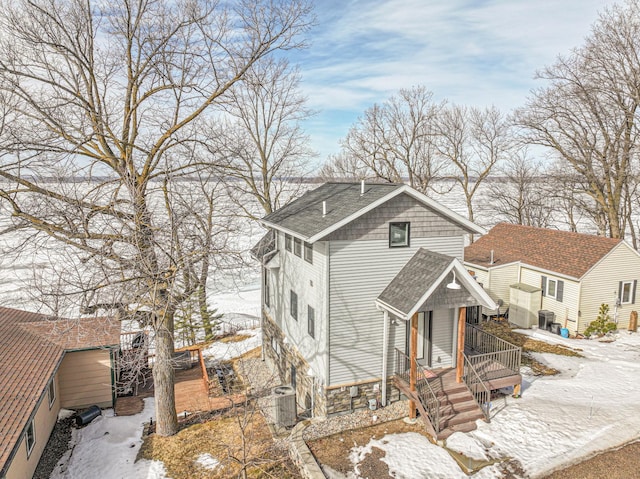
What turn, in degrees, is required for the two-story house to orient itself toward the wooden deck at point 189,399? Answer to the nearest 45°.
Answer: approximately 135° to its right

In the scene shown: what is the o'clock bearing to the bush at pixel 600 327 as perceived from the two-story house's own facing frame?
The bush is roughly at 9 o'clock from the two-story house.

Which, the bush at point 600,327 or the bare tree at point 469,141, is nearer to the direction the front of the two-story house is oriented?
the bush

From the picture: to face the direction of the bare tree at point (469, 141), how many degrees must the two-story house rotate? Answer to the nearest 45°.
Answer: approximately 135° to its left

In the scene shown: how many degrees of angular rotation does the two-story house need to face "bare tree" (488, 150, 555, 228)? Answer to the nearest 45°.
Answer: approximately 90° to its left

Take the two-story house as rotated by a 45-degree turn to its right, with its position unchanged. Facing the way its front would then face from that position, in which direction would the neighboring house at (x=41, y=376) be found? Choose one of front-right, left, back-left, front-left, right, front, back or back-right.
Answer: right

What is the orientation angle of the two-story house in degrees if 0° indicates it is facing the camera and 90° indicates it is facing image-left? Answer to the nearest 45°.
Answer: approximately 315°

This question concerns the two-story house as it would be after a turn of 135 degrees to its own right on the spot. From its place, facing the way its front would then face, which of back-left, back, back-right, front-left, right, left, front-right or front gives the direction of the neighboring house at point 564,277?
back-right
